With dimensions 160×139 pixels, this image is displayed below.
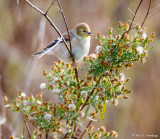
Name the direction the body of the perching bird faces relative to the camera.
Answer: to the viewer's right
